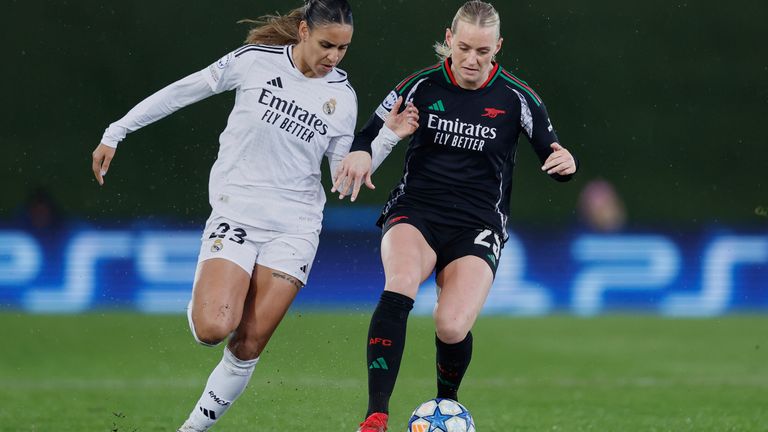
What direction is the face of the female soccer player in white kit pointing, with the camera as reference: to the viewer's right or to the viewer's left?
to the viewer's right

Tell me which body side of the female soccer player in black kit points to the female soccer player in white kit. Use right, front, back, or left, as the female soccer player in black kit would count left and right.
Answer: right

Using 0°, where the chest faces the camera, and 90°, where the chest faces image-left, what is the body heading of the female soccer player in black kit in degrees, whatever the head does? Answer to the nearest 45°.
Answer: approximately 0°
